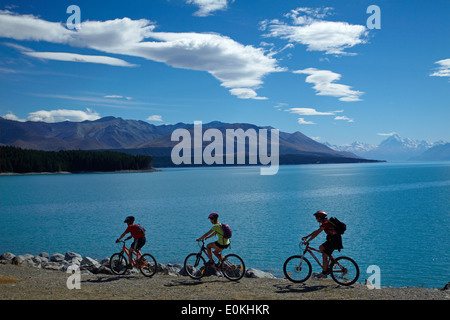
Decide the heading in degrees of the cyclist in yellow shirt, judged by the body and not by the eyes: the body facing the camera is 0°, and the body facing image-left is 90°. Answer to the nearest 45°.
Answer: approximately 90°

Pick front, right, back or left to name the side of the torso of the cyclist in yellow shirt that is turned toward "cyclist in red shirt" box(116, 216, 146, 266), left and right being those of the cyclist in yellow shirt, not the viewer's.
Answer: front

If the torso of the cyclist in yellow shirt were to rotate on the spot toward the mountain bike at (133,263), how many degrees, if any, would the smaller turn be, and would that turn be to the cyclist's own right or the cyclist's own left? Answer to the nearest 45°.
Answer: approximately 45° to the cyclist's own right
